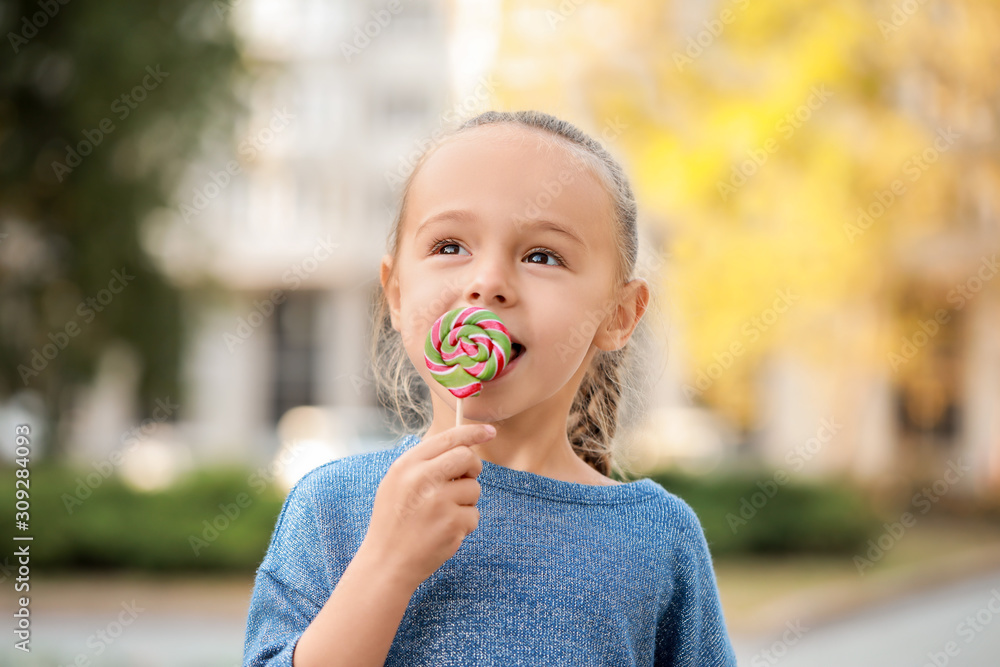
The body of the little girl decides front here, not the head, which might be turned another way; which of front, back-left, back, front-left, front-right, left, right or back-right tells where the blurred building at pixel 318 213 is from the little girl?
back

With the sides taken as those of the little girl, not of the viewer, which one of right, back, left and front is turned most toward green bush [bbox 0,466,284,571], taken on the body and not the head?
back

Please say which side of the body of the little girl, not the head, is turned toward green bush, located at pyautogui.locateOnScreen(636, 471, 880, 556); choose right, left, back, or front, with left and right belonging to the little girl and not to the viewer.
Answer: back

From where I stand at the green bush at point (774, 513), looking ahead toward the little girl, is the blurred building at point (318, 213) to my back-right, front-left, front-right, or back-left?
back-right

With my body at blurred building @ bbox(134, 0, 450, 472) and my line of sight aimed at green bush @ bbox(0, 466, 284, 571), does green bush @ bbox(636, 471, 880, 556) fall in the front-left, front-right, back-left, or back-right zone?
front-left

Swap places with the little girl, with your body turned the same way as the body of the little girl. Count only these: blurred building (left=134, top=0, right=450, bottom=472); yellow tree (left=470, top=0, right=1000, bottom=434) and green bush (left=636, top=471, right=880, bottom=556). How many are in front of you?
0

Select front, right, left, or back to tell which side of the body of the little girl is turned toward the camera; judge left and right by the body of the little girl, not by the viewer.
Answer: front
